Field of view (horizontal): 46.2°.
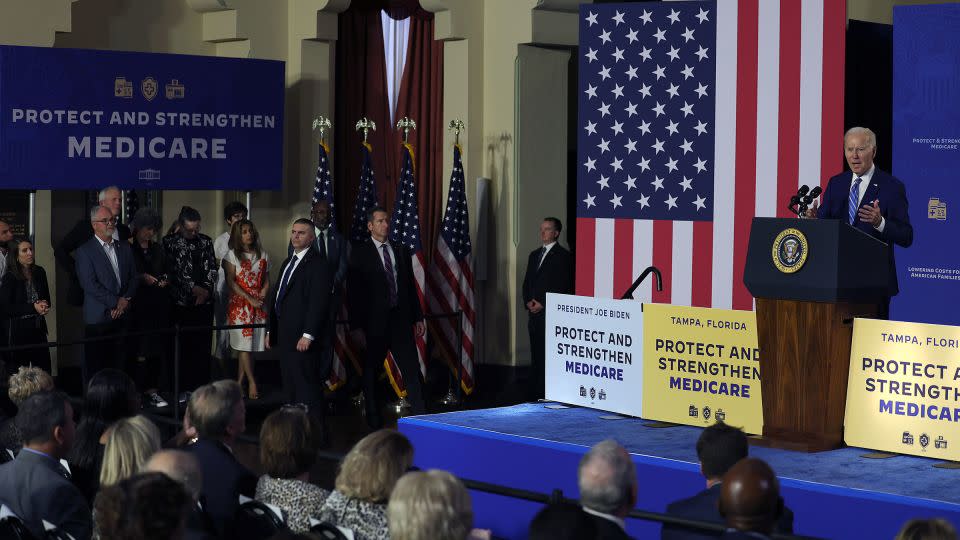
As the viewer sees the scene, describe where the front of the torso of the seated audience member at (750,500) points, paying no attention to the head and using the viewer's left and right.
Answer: facing away from the viewer

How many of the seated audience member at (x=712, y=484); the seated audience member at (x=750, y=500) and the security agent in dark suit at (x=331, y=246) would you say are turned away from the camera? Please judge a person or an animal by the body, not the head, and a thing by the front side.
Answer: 2

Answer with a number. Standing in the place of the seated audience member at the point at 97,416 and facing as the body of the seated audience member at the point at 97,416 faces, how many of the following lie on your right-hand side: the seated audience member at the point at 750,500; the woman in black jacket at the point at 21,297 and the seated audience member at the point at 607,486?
2

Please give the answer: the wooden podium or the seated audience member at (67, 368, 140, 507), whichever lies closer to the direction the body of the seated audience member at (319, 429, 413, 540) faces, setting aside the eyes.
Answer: the wooden podium

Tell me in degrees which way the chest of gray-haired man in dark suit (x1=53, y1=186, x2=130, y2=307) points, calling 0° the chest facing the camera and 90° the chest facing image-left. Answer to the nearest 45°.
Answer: approximately 315°

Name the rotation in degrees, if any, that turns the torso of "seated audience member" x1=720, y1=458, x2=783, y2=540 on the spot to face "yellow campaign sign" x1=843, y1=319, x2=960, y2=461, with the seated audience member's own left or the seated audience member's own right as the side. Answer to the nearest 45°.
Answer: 0° — they already face it

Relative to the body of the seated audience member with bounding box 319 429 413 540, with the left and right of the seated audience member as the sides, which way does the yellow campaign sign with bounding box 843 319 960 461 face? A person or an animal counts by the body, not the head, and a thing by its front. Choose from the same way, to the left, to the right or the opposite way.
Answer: the opposite way

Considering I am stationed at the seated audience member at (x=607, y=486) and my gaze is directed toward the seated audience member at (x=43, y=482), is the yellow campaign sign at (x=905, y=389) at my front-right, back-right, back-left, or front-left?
back-right

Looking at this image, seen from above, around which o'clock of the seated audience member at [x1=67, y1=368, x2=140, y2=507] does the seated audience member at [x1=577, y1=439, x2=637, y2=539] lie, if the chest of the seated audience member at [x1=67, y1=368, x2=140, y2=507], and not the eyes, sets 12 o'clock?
the seated audience member at [x1=577, y1=439, x2=637, y2=539] is roughly at 3 o'clock from the seated audience member at [x1=67, y1=368, x2=140, y2=507].

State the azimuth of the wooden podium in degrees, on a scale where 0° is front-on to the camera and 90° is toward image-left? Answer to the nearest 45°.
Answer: approximately 45°

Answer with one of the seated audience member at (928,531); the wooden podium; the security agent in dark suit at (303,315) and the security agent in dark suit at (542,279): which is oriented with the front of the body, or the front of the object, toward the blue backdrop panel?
the seated audience member
